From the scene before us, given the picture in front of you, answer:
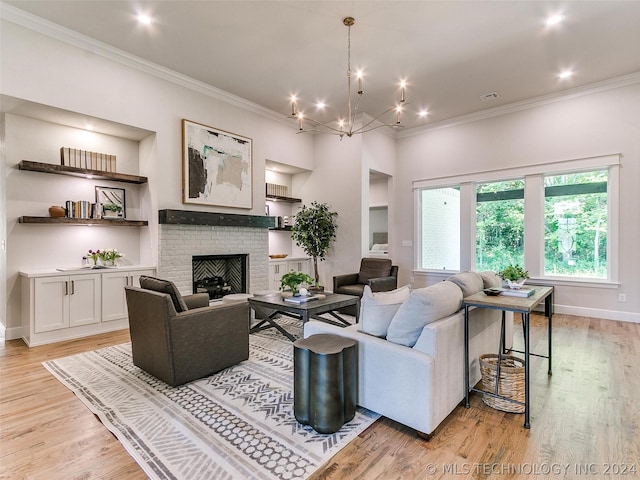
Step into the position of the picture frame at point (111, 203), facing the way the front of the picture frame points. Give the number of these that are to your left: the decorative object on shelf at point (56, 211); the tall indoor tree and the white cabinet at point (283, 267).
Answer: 2

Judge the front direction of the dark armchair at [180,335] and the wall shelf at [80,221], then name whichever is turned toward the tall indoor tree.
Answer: the dark armchair

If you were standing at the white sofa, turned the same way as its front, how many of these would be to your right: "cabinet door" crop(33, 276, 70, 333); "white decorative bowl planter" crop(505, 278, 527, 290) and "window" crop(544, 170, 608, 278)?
2

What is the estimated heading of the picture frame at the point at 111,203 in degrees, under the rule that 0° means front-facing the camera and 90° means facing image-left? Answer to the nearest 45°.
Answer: approximately 0°

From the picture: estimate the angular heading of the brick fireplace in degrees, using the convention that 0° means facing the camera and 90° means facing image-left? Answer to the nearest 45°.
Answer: approximately 315°

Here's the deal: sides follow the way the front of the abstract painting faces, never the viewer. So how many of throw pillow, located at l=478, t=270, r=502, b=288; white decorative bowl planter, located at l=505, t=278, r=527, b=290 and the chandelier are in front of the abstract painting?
3

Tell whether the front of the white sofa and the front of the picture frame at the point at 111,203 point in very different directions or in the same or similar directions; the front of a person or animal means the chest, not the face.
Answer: very different directions
